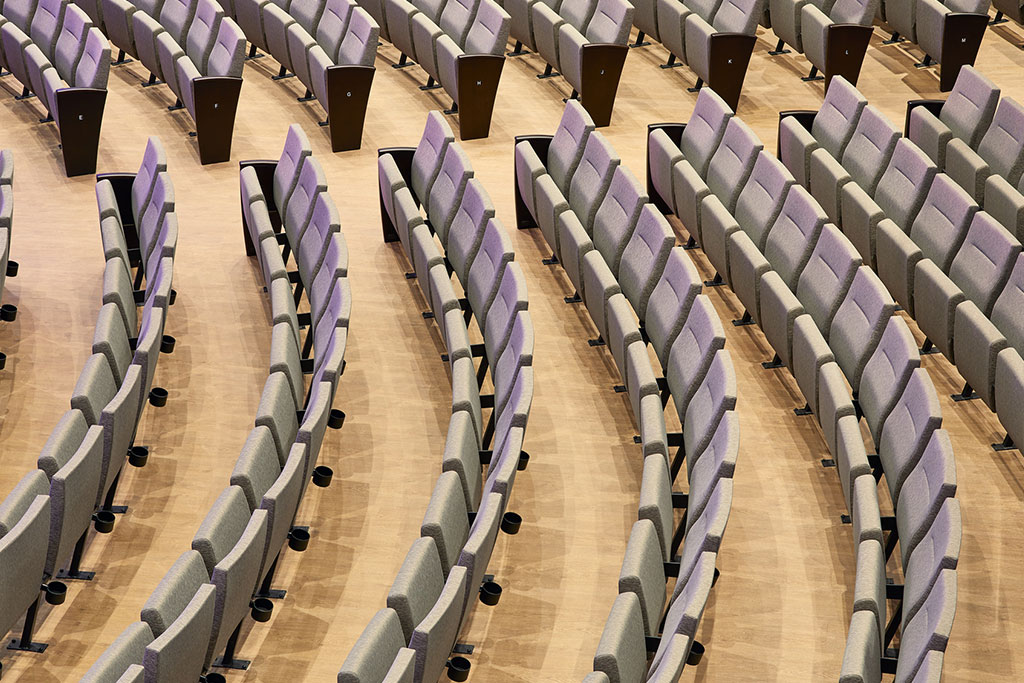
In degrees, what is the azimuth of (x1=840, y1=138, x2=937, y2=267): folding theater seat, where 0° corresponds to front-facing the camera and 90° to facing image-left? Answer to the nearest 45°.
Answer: approximately 45°

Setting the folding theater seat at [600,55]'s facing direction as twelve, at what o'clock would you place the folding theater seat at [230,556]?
the folding theater seat at [230,556] is roughly at 11 o'clock from the folding theater seat at [600,55].

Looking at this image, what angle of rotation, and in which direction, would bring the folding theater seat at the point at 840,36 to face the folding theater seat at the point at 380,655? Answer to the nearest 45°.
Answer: approximately 45° to its left

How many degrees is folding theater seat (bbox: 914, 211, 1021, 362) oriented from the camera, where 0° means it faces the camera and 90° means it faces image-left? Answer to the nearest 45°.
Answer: approximately 45°

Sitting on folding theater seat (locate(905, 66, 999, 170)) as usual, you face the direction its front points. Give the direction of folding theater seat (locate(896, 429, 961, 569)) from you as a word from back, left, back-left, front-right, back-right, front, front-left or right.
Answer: front-left

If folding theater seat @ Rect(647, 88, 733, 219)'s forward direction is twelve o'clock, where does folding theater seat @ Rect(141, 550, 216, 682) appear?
folding theater seat @ Rect(141, 550, 216, 682) is roughly at 11 o'clock from folding theater seat @ Rect(647, 88, 733, 219).

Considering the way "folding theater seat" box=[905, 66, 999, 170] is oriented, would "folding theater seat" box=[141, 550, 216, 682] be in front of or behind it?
in front

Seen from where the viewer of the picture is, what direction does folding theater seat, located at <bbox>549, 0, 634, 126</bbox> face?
facing the viewer and to the left of the viewer

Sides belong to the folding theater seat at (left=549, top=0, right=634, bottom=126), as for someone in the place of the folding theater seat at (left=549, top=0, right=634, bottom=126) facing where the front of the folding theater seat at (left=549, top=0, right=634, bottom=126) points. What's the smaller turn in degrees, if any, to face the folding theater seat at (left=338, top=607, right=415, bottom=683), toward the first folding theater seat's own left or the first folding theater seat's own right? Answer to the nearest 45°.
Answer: approximately 45° to the first folding theater seat's own left

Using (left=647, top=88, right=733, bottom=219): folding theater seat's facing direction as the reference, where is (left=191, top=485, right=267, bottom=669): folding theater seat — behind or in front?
in front
